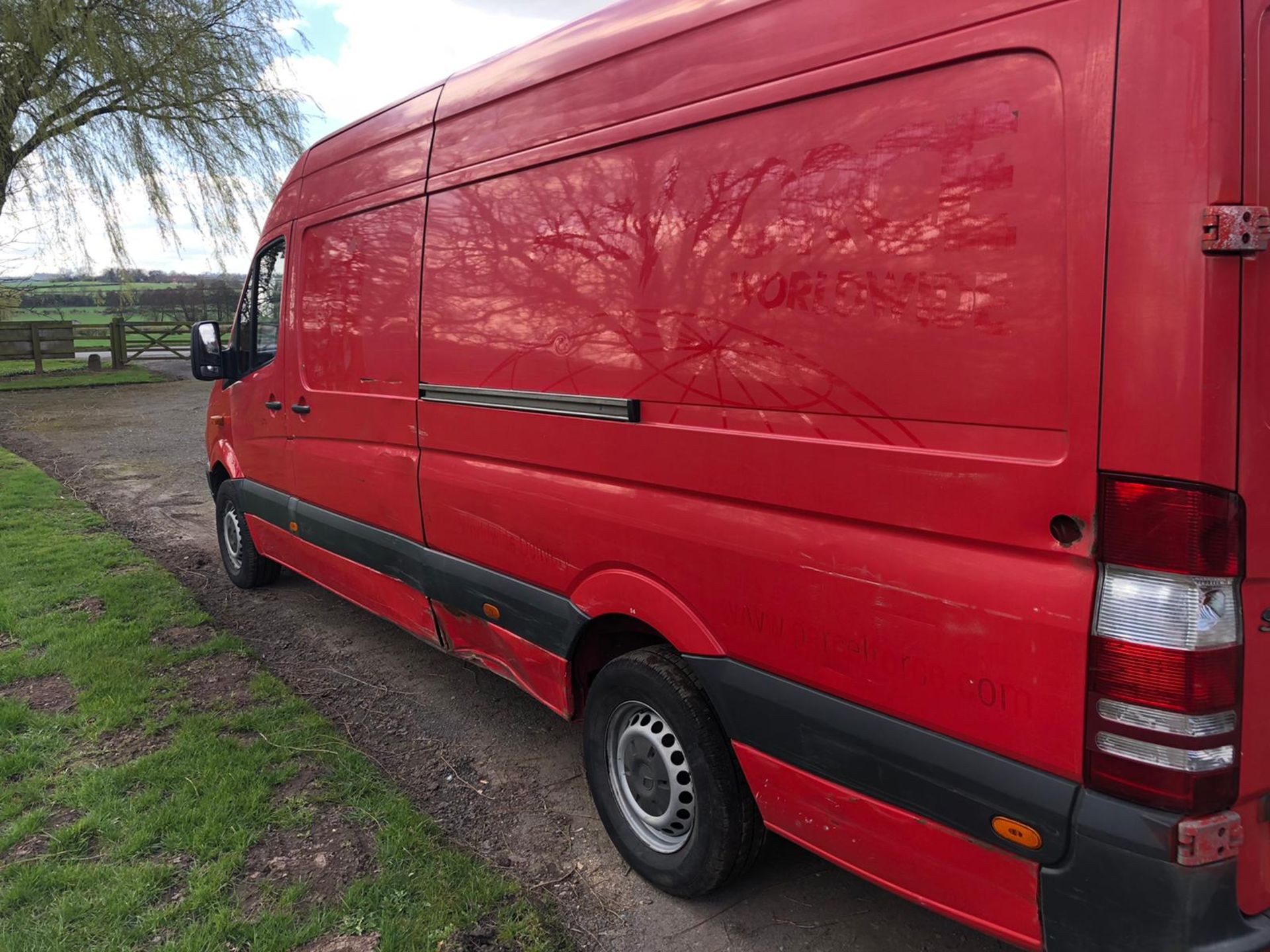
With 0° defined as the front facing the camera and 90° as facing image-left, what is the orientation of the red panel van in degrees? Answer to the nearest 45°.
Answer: approximately 135°

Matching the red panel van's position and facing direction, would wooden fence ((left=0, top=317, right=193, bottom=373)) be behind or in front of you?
in front

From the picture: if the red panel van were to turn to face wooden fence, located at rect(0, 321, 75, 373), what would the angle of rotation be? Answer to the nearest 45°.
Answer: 0° — it already faces it
